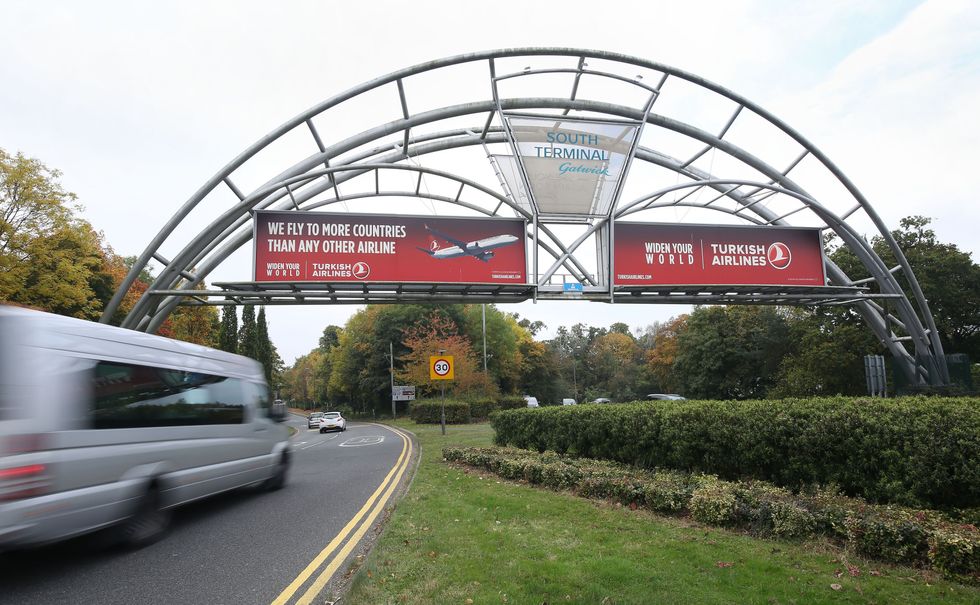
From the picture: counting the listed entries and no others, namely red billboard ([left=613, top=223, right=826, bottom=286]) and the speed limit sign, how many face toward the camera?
2

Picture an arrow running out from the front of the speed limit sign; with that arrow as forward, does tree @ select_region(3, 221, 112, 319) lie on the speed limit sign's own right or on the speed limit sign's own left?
on the speed limit sign's own right

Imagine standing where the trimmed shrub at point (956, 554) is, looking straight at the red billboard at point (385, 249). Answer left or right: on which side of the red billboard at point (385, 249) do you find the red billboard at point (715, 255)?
right

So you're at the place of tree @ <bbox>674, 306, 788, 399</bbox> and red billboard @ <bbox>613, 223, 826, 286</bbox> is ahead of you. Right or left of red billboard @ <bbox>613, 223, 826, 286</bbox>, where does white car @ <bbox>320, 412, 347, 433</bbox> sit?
right

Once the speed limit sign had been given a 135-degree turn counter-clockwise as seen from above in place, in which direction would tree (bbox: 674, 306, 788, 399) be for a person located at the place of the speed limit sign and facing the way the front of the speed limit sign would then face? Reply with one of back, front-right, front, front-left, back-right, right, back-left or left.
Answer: front

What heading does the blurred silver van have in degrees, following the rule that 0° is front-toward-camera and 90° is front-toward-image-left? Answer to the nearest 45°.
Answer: approximately 225°

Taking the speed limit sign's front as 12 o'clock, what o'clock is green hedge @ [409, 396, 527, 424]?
The green hedge is roughly at 6 o'clock from the speed limit sign.

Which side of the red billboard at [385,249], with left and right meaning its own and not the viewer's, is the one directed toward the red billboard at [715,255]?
left

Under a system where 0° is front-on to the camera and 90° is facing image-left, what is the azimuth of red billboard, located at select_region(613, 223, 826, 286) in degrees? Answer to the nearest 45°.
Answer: approximately 0°

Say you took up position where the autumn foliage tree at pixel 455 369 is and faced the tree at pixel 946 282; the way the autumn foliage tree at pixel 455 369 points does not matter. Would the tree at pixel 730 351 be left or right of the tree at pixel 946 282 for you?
left
